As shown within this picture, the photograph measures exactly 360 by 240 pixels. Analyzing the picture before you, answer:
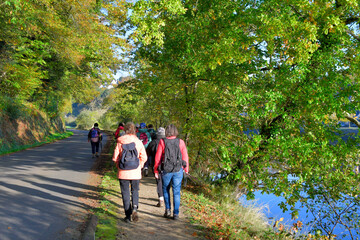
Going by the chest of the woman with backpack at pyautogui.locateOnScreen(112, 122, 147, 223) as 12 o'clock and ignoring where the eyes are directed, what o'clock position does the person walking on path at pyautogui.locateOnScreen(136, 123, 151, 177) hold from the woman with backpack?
The person walking on path is roughly at 12 o'clock from the woman with backpack.

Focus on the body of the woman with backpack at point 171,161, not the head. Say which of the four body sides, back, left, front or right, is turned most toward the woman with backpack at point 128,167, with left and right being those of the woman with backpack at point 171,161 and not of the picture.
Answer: left

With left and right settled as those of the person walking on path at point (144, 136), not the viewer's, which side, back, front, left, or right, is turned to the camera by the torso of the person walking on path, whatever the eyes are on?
back

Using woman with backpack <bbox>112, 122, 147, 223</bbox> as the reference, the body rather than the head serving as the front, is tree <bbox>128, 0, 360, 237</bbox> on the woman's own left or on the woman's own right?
on the woman's own right

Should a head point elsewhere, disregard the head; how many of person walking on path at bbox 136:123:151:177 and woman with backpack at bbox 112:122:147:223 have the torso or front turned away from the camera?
2

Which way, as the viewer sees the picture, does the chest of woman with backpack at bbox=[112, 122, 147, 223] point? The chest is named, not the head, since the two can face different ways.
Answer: away from the camera

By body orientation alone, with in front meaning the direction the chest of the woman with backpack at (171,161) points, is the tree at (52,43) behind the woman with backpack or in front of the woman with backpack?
in front

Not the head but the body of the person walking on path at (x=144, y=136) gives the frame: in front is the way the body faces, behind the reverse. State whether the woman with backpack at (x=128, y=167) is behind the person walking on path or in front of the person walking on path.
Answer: behind

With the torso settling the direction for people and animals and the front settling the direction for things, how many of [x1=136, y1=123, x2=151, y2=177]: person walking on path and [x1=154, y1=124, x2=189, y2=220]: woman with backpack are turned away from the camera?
2

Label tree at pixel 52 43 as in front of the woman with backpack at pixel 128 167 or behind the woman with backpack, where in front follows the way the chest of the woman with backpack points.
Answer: in front

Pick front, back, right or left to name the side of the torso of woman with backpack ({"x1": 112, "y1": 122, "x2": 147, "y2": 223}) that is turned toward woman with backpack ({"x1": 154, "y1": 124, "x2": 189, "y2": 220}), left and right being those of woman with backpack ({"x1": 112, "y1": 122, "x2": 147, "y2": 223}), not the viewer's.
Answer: right

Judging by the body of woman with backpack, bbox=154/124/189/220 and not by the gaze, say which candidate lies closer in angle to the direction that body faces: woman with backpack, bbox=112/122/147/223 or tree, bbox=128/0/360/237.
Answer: the tree

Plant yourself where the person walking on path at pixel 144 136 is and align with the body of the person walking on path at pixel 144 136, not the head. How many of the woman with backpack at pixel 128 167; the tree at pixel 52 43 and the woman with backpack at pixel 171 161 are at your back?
2

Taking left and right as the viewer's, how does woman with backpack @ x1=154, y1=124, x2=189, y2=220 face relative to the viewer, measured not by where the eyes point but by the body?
facing away from the viewer
